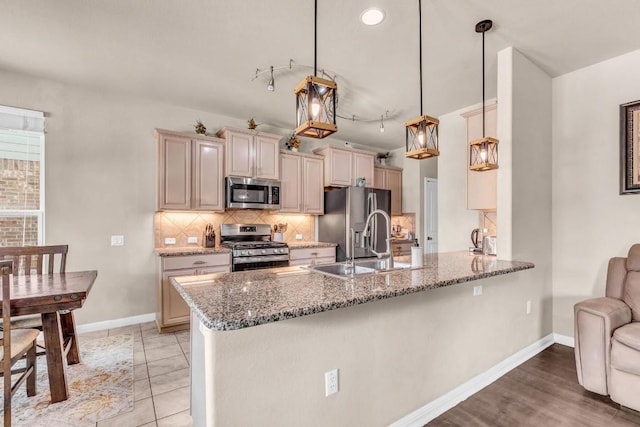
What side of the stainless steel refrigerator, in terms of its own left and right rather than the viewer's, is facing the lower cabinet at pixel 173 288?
right

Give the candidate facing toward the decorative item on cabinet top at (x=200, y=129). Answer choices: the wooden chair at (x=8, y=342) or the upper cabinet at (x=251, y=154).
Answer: the wooden chair

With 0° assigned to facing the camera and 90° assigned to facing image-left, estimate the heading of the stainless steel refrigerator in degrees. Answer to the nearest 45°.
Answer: approximately 315°

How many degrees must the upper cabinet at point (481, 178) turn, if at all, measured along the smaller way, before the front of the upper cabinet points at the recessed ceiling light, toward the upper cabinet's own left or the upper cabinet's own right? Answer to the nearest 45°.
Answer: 0° — it already faces it

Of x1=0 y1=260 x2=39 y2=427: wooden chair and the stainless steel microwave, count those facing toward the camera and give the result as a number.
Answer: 1

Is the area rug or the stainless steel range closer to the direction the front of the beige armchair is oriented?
the area rug

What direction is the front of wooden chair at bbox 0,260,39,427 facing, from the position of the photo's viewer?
facing away from the viewer and to the right of the viewer

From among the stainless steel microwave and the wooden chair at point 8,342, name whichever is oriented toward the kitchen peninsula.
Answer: the stainless steel microwave

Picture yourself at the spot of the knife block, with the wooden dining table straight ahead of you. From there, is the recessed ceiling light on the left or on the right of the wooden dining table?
left
